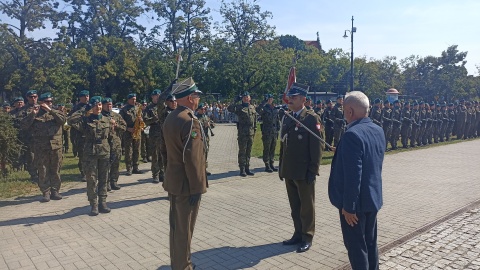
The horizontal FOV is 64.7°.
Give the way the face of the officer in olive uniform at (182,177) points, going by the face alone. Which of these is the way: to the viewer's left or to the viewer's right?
to the viewer's right

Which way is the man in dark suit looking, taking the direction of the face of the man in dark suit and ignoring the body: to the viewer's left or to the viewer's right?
to the viewer's left

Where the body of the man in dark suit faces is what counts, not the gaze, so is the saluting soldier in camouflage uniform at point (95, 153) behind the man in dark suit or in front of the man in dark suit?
in front

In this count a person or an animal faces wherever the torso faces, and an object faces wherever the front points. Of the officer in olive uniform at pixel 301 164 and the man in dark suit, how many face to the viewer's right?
0

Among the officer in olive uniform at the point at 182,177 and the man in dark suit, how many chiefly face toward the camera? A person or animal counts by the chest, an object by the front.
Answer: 0

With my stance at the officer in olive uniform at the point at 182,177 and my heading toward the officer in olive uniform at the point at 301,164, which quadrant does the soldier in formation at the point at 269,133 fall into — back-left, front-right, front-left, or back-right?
front-left

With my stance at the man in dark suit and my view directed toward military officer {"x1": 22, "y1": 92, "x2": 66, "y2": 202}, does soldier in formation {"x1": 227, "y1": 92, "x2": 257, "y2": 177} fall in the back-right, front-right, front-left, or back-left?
front-right

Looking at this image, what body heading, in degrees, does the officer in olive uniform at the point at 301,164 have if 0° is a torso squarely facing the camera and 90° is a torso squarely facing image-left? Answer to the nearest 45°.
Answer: approximately 45°

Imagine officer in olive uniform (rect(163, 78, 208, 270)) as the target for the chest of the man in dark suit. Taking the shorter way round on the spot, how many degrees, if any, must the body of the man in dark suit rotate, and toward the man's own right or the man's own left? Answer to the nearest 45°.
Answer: approximately 45° to the man's own left

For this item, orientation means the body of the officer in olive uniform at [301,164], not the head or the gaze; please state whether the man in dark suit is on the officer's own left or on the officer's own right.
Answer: on the officer's own left

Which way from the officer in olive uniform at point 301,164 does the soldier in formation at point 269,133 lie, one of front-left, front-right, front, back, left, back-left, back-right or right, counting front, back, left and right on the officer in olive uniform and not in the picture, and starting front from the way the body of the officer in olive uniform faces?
back-right

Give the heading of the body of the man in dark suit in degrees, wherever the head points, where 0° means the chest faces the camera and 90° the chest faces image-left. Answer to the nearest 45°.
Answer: approximately 135°

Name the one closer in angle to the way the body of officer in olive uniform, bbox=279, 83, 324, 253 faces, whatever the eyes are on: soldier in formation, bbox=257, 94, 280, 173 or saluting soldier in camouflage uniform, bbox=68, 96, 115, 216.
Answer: the saluting soldier in camouflage uniform

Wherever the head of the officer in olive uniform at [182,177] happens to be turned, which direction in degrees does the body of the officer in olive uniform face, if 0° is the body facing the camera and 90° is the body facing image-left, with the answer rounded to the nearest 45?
approximately 225°

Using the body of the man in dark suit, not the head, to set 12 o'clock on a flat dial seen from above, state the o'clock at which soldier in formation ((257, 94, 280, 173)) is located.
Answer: The soldier in formation is roughly at 1 o'clock from the man in dark suit.

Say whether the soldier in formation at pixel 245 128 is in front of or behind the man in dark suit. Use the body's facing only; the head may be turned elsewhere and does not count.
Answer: in front

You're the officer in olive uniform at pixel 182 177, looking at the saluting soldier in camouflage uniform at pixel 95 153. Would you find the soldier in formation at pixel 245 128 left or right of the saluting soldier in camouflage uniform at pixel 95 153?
right
